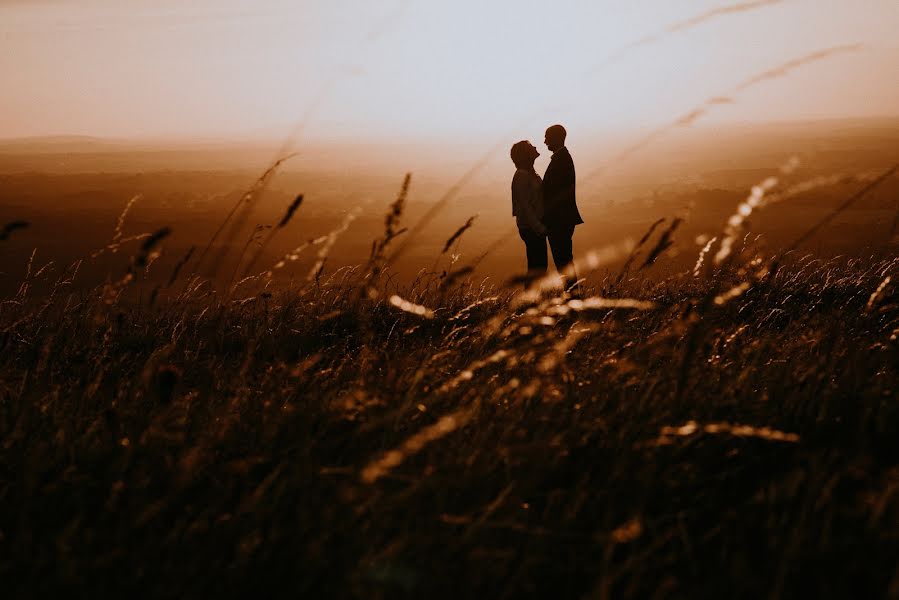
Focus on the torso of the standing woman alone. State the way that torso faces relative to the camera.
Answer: to the viewer's right

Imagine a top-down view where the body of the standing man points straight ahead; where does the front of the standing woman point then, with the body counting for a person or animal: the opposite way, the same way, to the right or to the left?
the opposite way

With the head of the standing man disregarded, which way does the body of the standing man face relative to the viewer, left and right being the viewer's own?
facing to the left of the viewer

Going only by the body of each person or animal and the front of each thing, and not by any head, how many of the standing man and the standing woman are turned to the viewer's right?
1

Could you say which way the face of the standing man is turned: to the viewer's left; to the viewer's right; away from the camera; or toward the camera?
to the viewer's left

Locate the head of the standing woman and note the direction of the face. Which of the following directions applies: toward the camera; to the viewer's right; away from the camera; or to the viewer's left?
to the viewer's right
